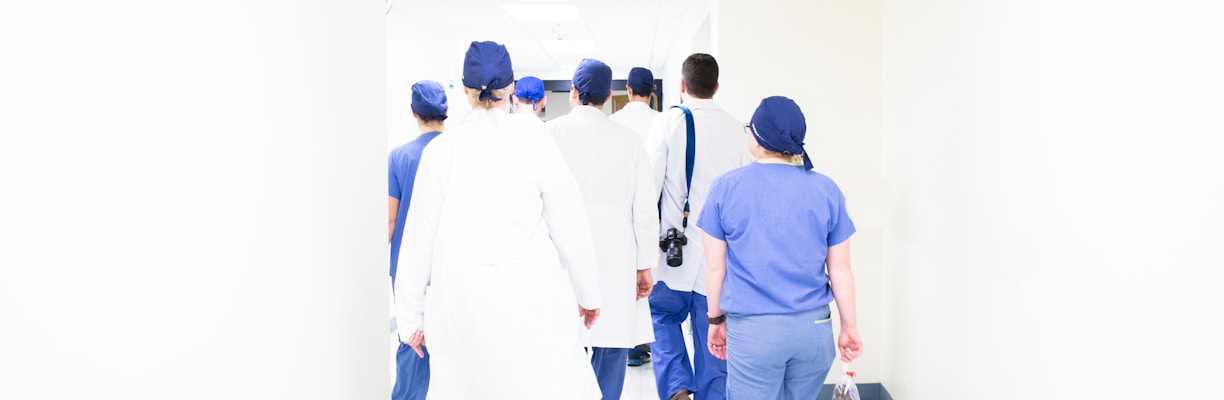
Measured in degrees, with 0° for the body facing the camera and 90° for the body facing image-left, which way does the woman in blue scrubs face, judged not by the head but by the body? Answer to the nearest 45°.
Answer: approximately 180°

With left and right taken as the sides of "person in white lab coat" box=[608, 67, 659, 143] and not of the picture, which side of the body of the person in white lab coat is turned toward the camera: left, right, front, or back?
back

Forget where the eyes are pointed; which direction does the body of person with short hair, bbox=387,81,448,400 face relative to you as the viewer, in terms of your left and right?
facing away from the viewer

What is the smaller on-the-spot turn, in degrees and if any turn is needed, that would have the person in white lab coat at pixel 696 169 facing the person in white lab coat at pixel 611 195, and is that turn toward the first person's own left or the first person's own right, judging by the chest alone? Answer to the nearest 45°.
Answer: approximately 135° to the first person's own left

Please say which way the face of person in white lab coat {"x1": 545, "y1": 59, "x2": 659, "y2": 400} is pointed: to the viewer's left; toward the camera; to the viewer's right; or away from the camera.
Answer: away from the camera

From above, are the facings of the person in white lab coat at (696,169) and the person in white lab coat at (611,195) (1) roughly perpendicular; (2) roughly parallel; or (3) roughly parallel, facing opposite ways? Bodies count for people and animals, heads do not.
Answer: roughly parallel

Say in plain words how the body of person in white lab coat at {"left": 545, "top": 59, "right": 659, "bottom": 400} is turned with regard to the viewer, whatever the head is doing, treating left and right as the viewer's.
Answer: facing away from the viewer

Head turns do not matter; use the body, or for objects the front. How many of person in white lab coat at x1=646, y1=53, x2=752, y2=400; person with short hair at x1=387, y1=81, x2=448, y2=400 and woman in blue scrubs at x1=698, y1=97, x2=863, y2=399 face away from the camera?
3

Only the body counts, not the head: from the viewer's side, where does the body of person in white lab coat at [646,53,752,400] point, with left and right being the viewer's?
facing away from the viewer

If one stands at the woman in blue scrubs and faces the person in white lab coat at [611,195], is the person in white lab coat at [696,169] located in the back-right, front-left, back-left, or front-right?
front-right

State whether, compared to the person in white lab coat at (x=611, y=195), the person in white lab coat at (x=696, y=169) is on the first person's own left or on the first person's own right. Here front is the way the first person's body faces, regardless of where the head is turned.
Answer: on the first person's own right

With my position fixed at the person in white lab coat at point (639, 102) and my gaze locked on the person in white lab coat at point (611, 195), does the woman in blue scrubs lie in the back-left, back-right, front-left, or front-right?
front-left
